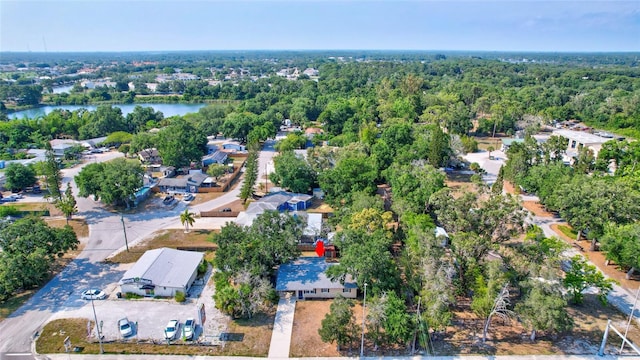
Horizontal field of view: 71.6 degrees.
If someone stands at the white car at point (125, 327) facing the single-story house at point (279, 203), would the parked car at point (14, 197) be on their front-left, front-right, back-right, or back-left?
front-left

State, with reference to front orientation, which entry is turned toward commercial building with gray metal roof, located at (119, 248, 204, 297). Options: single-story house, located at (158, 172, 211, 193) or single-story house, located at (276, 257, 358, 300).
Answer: single-story house, located at (158, 172, 211, 193)

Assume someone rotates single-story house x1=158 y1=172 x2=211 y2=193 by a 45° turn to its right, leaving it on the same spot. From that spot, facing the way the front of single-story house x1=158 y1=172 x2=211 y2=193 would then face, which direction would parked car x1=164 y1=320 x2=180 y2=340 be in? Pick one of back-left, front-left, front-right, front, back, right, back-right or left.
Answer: front-left

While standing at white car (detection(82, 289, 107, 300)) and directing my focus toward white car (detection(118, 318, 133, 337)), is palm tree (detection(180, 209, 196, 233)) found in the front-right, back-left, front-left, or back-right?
back-left

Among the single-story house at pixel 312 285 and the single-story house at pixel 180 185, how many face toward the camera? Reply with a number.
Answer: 2

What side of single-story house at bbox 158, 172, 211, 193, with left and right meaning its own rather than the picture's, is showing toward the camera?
front

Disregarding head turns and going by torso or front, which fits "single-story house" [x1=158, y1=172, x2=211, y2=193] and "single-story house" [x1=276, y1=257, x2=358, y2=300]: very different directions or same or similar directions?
same or similar directions

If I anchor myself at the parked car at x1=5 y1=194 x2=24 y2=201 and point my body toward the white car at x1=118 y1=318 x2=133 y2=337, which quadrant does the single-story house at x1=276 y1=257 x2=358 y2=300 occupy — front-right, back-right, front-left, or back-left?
front-left

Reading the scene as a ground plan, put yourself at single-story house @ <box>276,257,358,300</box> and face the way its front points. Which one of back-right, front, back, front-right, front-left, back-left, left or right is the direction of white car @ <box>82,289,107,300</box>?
right

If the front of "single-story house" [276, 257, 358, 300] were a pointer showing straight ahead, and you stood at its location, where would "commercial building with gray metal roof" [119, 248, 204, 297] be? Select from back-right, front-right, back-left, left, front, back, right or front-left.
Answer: right

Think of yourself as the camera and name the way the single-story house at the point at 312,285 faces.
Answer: facing the viewer

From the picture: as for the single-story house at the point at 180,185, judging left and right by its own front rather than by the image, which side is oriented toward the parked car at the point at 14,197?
right

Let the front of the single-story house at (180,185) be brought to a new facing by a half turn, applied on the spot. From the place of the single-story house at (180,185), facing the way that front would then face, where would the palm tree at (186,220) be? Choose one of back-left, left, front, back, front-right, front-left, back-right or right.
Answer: back

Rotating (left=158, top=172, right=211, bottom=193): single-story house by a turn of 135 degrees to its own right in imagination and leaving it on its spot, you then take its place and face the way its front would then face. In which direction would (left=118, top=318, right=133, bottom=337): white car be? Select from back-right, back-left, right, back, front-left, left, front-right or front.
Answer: back-left

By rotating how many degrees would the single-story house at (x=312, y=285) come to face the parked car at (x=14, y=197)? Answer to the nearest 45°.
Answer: approximately 135° to its right

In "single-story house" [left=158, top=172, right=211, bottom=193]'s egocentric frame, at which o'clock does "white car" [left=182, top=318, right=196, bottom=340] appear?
The white car is roughly at 12 o'clock from the single-story house.
